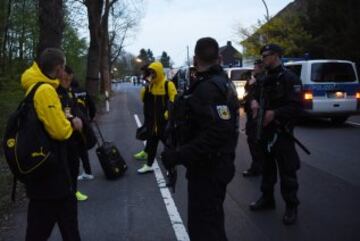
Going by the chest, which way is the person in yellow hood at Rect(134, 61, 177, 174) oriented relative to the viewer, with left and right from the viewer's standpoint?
facing the viewer and to the left of the viewer

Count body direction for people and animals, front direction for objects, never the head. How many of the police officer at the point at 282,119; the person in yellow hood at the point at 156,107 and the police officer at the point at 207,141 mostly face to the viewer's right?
0

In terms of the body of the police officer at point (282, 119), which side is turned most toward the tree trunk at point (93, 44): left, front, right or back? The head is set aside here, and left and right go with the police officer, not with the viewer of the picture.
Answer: right

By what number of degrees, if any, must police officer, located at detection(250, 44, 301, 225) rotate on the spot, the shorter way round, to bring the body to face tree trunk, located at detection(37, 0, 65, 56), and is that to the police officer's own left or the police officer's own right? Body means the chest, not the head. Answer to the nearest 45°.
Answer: approximately 90° to the police officer's own right

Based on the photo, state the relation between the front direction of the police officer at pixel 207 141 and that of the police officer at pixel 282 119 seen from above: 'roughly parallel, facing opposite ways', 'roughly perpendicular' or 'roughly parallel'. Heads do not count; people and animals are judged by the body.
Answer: roughly perpendicular

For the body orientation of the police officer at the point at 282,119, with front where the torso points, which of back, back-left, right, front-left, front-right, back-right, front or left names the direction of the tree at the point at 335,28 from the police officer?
back-right
